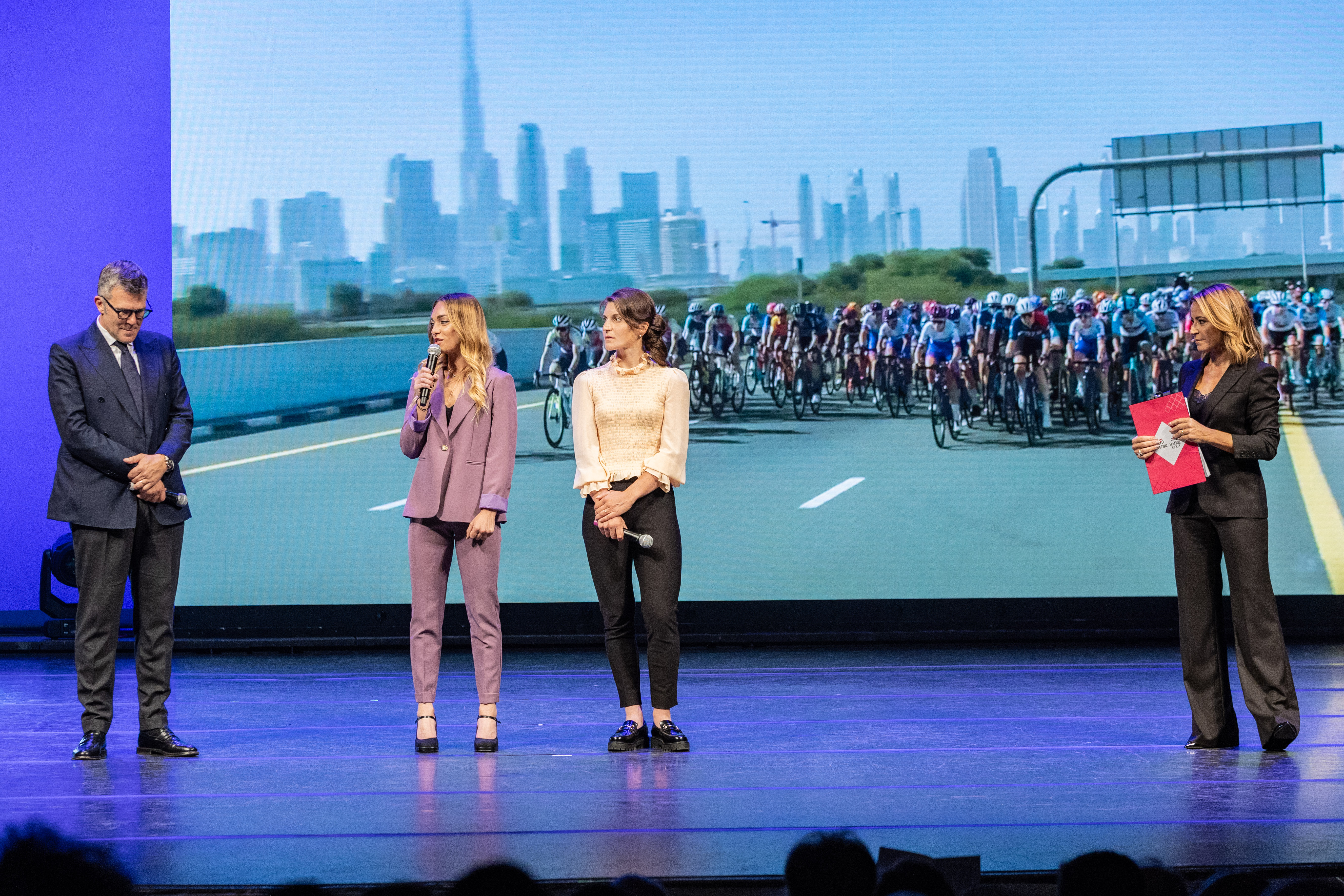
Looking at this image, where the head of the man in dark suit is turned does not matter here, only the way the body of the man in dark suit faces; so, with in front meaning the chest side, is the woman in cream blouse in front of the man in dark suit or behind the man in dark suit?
in front

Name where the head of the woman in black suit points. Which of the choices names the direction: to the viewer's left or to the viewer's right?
to the viewer's left

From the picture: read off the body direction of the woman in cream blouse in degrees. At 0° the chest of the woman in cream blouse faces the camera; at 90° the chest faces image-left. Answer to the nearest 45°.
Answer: approximately 0°

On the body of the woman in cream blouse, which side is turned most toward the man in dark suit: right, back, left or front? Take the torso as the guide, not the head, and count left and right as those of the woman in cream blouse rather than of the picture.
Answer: right

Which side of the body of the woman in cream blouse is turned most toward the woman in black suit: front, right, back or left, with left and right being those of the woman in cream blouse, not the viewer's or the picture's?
left

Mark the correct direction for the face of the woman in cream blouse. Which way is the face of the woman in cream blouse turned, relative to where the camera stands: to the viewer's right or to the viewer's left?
to the viewer's left

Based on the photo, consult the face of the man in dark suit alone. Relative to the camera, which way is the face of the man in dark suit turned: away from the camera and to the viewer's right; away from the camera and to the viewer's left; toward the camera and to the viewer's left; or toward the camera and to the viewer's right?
toward the camera and to the viewer's right

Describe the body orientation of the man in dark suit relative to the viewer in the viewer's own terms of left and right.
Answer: facing the viewer and to the right of the viewer

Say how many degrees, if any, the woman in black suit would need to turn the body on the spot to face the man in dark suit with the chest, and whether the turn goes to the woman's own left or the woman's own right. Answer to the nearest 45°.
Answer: approximately 45° to the woman's own right
